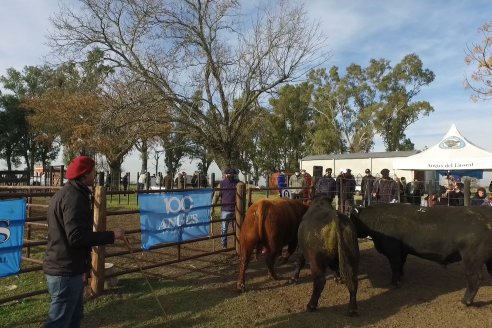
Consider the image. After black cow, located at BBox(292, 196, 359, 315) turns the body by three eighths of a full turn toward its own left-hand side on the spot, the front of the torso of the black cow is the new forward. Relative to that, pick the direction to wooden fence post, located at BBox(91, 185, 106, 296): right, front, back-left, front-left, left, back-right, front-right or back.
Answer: right

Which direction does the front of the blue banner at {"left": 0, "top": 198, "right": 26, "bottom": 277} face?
toward the camera

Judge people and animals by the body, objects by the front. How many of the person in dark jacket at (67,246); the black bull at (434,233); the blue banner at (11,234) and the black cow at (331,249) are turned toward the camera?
1

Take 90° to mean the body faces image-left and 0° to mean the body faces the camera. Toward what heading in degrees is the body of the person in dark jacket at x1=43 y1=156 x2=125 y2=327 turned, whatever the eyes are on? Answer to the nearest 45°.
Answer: approximately 270°

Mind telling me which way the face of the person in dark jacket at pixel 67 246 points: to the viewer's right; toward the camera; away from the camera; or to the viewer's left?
to the viewer's right

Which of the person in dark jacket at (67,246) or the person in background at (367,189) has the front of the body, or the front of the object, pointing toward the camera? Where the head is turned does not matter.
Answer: the person in background

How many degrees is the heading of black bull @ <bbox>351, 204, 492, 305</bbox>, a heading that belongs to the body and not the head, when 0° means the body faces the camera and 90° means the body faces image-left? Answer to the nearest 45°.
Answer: approximately 135°

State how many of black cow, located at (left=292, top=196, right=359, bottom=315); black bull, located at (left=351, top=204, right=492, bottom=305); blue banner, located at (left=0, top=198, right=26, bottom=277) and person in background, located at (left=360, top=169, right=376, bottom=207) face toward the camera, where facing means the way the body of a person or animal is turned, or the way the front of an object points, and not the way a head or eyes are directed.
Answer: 2

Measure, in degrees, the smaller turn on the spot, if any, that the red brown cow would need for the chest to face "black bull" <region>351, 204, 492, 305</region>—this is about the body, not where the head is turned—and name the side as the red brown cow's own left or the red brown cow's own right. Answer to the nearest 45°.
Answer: approximately 45° to the red brown cow's own right

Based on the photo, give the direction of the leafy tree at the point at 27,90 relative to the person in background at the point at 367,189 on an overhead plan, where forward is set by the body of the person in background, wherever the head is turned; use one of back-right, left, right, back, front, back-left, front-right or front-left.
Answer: back-right

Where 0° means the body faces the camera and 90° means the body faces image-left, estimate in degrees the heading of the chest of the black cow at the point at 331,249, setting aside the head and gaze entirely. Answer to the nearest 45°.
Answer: approximately 135°

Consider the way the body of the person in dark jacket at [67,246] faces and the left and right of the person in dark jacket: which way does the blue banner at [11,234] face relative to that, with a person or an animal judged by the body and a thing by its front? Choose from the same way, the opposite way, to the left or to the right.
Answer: to the right

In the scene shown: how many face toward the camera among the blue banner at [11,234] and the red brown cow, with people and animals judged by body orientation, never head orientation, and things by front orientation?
1

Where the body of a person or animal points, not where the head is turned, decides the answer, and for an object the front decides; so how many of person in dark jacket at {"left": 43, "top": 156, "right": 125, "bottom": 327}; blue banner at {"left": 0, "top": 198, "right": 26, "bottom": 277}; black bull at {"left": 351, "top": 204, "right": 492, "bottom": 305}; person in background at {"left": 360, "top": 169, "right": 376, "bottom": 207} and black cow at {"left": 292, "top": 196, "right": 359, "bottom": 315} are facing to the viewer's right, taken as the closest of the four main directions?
1

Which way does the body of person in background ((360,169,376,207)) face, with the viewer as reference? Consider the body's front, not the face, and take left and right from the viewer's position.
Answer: facing the viewer
